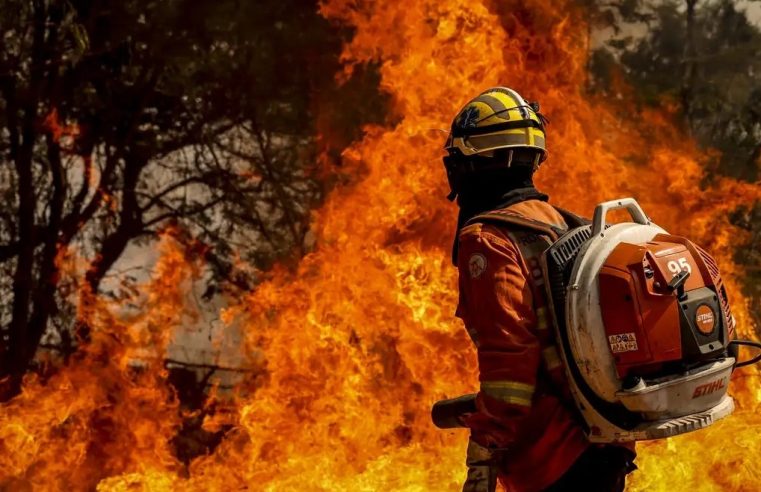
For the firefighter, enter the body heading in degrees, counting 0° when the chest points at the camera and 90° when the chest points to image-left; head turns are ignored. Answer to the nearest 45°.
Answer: approximately 135°

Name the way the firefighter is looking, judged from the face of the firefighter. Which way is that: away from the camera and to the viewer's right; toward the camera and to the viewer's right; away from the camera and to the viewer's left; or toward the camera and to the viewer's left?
away from the camera and to the viewer's left

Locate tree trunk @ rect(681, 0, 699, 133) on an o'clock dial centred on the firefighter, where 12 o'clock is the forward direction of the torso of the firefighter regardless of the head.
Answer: The tree trunk is roughly at 2 o'clock from the firefighter.
